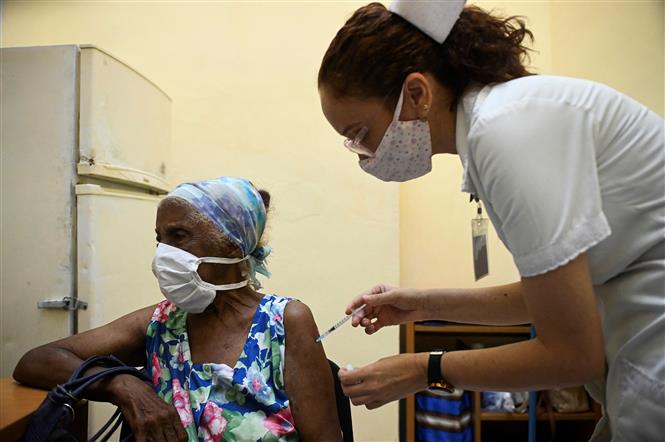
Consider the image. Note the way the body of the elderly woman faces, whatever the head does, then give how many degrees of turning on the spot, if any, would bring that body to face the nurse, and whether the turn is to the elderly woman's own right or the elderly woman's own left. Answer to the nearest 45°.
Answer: approximately 90° to the elderly woman's own left

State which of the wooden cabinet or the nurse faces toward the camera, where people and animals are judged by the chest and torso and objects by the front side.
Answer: the wooden cabinet

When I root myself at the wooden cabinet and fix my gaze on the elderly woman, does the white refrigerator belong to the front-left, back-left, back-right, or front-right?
front-right

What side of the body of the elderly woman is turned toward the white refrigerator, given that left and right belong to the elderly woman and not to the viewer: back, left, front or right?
right

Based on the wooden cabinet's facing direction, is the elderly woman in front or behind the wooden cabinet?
in front

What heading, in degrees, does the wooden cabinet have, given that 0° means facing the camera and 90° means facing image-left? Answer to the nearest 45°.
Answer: approximately 0°

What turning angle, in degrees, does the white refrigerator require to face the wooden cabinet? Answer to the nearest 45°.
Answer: approximately 45° to its left

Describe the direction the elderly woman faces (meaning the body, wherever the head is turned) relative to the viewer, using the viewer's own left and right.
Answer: facing the viewer and to the left of the viewer

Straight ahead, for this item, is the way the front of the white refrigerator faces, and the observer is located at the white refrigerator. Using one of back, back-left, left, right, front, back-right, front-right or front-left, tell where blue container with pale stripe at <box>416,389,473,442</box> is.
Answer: front-left

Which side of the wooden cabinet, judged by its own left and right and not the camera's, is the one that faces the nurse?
front

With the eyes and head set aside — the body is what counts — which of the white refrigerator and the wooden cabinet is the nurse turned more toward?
the white refrigerator

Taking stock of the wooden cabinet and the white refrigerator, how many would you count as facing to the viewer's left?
0

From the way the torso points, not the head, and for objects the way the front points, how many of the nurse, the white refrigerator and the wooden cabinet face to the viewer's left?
1

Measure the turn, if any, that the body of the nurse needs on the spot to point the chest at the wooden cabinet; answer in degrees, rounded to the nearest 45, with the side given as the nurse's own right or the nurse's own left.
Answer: approximately 90° to the nurse's own right

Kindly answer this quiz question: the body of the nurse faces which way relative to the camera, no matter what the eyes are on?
to the viewer's left

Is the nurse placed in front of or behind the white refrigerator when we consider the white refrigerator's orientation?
in front

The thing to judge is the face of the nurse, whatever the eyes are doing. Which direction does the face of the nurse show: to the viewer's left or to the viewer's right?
to the viewer's left

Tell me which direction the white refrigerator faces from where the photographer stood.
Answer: facing the viewer and to the right of the viewer

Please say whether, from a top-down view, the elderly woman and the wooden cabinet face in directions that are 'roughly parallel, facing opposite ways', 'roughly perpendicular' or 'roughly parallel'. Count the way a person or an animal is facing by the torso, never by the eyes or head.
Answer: roughly parallel
